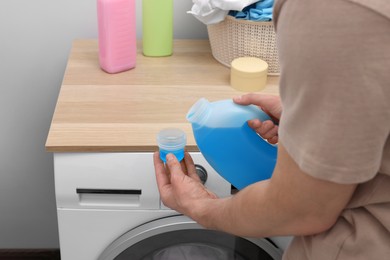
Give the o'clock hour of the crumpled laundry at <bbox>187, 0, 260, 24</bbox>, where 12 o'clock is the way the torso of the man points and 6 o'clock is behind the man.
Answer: The crumpled laundry is roughly at 1 o'clock from the man.

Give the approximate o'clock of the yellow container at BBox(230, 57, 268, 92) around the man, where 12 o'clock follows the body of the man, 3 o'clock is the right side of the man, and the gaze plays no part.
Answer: The yellow container is roughly at 1 o'clock from the man.

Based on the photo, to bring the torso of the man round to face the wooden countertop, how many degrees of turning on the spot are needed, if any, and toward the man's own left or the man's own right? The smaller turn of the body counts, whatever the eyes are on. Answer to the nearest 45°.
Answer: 0° — they already face it

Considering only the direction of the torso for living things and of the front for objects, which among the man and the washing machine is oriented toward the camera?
the washing machine

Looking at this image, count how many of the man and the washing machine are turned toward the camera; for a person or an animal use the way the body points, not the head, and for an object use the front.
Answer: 1

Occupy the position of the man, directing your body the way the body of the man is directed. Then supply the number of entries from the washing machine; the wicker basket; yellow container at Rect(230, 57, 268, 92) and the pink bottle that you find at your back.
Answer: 0

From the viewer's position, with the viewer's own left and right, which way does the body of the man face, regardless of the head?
facing away from the viewer and to the left of the viewer

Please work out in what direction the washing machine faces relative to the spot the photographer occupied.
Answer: facing the viewer
